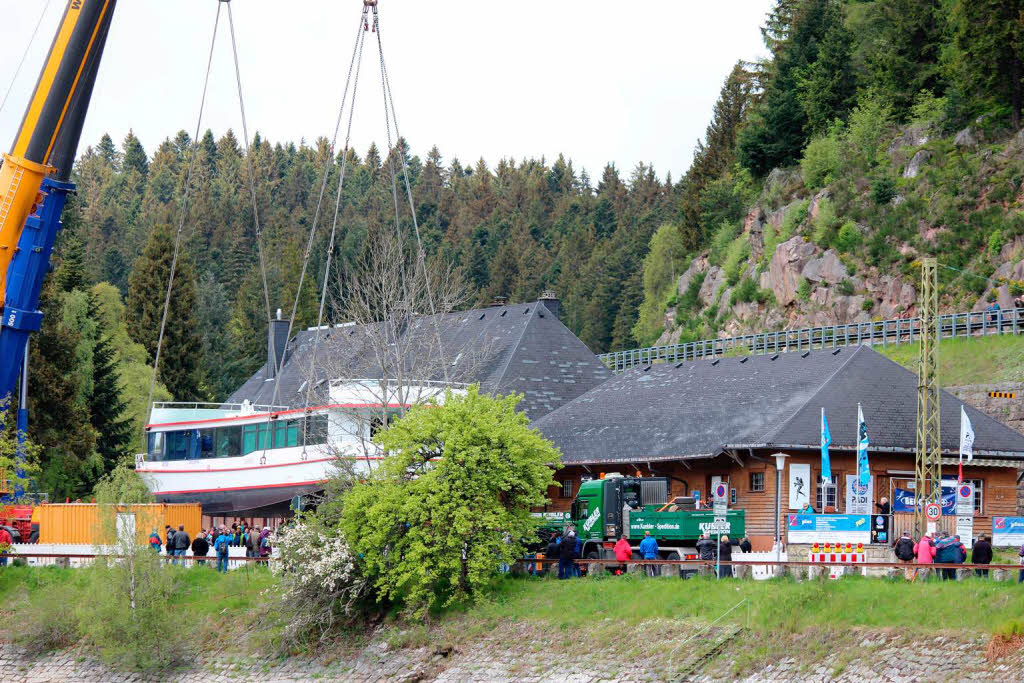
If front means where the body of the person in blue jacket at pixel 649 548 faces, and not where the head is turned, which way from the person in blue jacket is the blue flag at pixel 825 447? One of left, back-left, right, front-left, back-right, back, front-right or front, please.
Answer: front-right

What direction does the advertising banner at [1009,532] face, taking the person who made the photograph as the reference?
facing the viewer

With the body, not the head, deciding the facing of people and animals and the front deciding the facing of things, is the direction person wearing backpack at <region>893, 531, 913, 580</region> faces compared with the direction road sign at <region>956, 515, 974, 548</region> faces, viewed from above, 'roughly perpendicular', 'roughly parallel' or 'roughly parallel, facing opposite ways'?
roughly parallel, facing opposite ways

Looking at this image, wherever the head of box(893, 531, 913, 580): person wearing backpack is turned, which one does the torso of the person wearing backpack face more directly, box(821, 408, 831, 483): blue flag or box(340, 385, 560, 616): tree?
the blue flag

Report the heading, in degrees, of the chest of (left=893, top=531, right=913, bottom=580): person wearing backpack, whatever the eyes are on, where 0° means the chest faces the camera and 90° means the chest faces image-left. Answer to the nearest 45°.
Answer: approximately 180°

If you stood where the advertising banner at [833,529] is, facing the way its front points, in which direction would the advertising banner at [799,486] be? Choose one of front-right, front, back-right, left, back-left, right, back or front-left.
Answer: back

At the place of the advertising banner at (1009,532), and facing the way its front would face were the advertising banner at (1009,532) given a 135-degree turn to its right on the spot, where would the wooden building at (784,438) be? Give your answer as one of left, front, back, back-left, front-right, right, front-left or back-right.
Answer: front

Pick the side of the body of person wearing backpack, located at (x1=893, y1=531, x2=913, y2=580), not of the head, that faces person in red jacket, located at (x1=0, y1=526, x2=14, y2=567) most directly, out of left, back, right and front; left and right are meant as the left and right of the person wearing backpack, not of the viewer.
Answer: left

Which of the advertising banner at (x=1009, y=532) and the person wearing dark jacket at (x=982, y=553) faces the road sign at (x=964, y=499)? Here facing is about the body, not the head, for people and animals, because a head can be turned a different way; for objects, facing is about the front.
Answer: the person wearing dark jacket

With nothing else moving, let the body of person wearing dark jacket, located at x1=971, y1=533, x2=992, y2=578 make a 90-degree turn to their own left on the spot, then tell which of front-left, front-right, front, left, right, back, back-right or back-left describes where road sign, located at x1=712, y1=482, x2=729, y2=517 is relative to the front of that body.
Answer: front-right

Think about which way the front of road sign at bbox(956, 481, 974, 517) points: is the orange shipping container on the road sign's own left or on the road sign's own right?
on the road sign's own right

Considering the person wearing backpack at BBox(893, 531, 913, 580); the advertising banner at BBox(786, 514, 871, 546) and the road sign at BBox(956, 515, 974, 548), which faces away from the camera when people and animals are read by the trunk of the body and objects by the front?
the person wearing backpack

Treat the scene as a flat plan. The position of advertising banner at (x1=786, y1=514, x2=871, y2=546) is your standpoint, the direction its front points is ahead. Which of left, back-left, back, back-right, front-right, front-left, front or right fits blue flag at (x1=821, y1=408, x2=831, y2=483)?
back

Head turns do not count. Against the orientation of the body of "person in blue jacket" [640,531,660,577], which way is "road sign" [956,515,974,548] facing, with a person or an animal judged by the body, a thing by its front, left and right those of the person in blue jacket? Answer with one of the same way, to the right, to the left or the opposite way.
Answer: the opposite way
